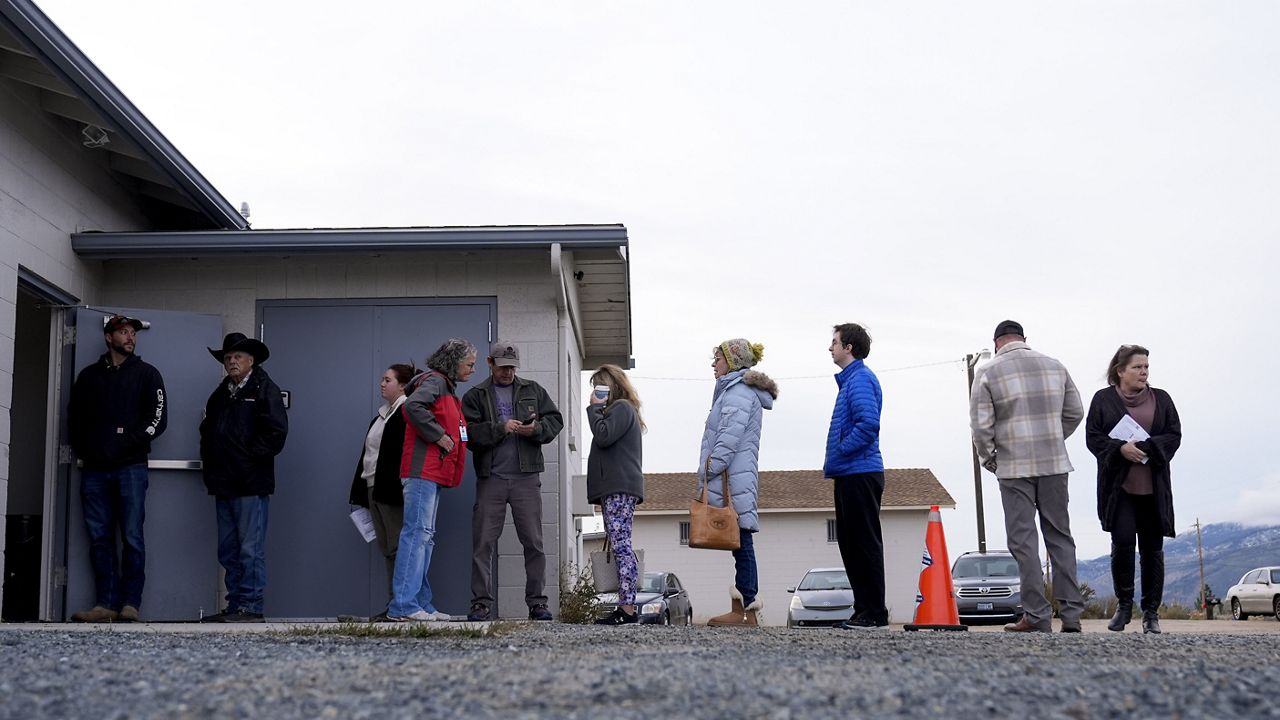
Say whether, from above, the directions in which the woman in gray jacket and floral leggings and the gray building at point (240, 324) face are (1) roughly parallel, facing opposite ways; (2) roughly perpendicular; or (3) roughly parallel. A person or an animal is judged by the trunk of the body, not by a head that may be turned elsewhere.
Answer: roughly perpendicular

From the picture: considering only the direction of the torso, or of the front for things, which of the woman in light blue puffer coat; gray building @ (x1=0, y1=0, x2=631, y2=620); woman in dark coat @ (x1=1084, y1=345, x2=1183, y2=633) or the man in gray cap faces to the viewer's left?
the woman in light blue puffer coat

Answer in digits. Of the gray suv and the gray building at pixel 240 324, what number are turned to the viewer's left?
0

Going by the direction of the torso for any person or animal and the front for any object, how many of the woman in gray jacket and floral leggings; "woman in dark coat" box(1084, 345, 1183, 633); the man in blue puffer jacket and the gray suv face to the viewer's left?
2

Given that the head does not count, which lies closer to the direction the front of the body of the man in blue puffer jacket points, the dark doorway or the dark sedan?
the dark doorway

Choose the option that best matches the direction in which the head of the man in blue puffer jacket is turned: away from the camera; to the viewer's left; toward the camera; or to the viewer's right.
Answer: to the viewer's left

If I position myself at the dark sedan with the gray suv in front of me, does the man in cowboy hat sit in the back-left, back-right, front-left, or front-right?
back-right

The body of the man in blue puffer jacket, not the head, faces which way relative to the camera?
to the viewer's left

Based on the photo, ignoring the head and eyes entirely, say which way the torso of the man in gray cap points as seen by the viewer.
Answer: toward the camera

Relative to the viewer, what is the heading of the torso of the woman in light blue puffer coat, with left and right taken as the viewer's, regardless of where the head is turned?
facing to the left of the viewer

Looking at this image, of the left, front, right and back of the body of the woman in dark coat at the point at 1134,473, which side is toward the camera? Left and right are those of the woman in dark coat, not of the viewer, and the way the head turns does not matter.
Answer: front

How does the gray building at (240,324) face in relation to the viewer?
toward the camera

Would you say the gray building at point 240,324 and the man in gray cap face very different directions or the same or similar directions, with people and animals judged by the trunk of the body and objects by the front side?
same or similar directions

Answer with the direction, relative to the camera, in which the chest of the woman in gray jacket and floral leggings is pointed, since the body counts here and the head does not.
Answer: to the viewer's left

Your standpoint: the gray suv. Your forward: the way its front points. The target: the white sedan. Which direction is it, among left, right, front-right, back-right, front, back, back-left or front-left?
back-left
